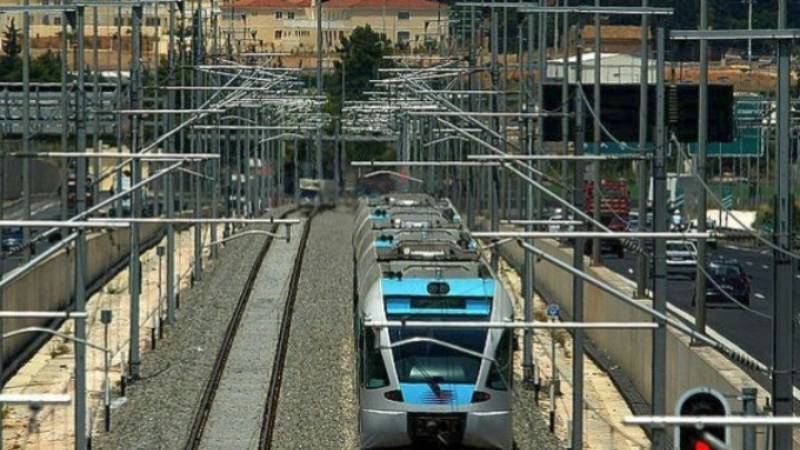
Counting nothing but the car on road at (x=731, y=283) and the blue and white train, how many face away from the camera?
1

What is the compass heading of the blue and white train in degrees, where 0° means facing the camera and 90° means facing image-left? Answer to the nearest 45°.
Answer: approximately 0°

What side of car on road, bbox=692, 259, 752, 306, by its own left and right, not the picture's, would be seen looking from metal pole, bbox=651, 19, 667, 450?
back

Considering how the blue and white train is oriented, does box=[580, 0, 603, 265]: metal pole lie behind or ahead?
behind

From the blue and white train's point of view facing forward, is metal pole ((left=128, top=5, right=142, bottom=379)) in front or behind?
behind

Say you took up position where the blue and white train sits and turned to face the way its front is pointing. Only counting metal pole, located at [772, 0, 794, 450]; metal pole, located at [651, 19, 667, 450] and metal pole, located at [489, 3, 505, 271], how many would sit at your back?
1

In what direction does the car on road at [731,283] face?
away from the camera

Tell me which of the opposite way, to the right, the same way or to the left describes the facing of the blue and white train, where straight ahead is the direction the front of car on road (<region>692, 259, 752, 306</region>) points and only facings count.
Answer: the opposite way
